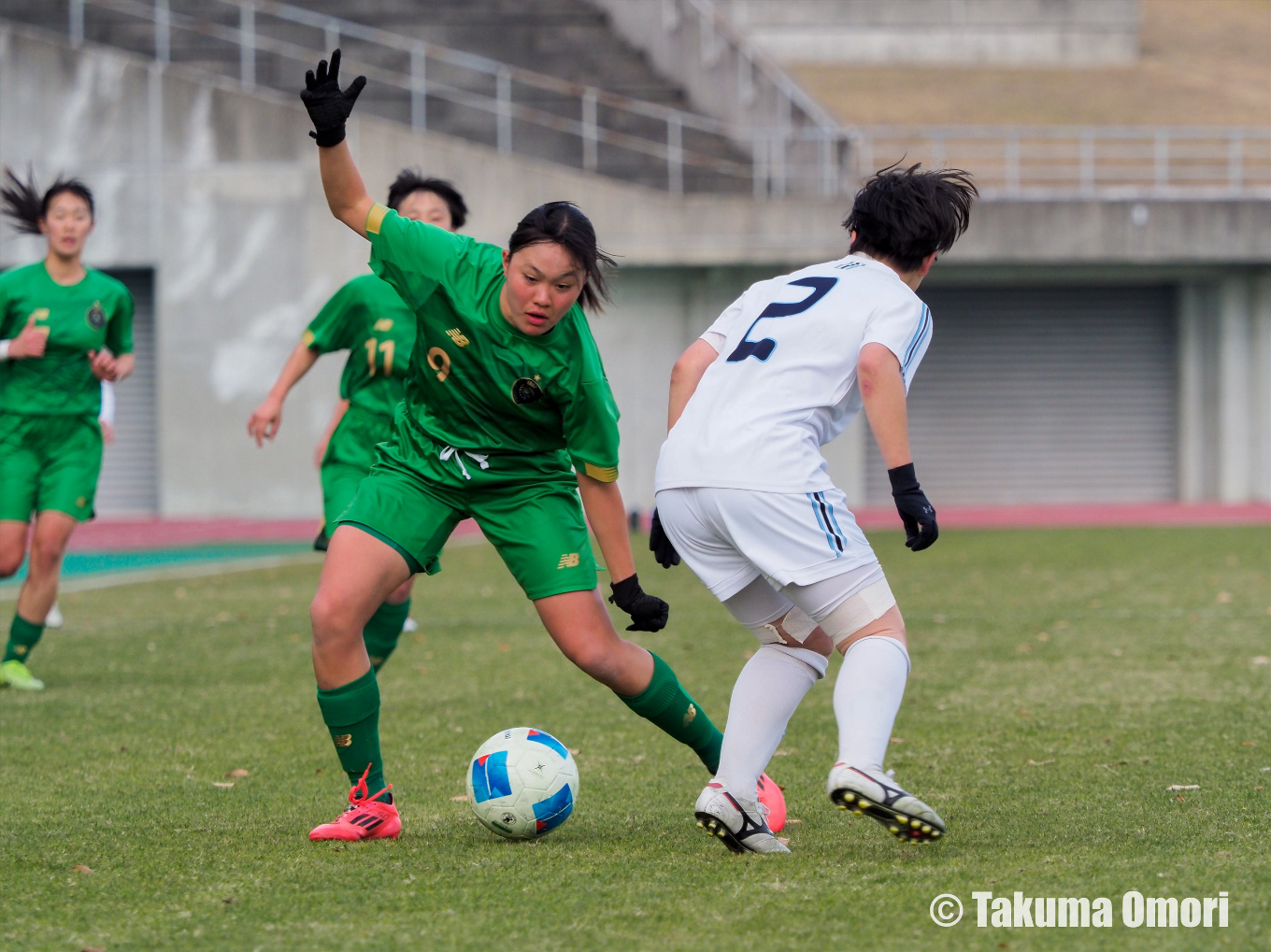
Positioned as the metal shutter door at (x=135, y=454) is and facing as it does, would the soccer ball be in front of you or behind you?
in front

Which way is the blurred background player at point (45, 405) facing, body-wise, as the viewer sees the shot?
toward the camera

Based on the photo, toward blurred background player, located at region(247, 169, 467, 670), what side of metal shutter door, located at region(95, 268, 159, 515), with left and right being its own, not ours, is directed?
front

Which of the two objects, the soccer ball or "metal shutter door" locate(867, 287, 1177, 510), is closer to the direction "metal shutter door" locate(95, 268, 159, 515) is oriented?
the soccer ball

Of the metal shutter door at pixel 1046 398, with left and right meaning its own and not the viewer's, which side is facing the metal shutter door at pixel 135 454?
right

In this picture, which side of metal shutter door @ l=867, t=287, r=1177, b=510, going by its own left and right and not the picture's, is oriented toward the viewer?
front

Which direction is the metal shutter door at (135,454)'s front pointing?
toward the camera

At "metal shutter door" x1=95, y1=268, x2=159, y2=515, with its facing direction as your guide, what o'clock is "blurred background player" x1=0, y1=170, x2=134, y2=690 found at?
The blurred background player is roughly at 12 o'clock from the metal shutter door.

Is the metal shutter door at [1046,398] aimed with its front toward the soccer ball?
yes

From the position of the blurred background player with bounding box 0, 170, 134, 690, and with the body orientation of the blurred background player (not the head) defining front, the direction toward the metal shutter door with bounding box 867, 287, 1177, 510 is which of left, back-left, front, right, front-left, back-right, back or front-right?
back-left

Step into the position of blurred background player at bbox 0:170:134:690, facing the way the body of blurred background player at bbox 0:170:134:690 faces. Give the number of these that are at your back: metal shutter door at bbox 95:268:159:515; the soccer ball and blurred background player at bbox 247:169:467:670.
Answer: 1

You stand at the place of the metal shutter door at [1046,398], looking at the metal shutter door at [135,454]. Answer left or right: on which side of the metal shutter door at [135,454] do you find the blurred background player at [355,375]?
left
